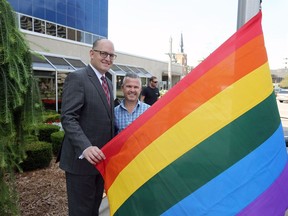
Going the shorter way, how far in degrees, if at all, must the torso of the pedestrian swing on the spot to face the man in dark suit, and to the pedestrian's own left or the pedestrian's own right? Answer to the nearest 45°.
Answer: approximately 45° to the pedestrian's own right

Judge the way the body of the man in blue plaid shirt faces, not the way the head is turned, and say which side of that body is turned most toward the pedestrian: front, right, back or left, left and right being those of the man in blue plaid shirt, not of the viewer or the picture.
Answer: back

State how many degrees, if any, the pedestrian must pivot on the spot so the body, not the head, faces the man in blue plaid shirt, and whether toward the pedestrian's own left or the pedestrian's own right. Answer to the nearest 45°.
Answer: approximately 45° to the pedestrian's own right

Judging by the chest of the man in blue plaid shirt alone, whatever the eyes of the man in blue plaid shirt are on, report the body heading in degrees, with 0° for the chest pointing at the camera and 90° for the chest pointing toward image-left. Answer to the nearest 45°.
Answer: approximately 0°

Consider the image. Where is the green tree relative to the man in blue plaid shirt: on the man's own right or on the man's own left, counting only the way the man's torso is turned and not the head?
on the man's own right
